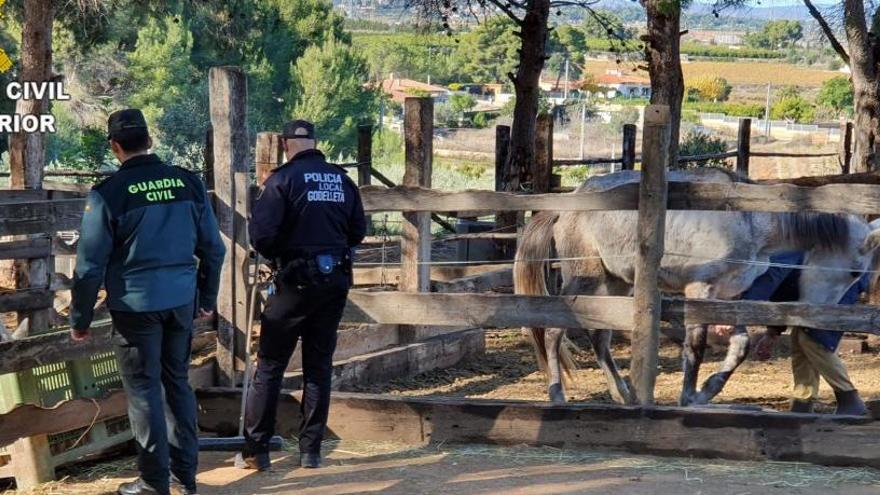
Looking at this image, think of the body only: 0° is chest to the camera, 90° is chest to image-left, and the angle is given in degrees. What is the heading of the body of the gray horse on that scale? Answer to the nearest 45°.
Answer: approximately 270°

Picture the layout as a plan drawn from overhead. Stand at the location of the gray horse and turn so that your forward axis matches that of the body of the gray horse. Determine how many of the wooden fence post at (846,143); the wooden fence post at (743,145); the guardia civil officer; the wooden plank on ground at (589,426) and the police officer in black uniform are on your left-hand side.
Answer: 2

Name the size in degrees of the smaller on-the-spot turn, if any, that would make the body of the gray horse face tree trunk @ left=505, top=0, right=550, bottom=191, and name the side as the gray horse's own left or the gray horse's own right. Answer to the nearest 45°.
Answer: approximately 90° to the gray horse's own left

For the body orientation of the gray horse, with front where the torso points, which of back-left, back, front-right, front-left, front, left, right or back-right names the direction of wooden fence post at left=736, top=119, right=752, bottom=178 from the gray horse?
left

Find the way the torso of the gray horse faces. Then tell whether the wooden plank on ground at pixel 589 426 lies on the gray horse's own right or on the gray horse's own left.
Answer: on the gray horse's own right

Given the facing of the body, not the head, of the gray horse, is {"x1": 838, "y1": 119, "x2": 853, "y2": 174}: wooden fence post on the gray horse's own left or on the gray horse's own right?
on the gray horse's own left

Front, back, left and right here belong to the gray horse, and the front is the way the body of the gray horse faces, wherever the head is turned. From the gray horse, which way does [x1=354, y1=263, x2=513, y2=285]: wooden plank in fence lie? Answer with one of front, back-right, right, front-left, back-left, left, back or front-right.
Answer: back-left

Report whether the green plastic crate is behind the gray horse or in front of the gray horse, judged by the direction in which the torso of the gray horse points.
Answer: behind

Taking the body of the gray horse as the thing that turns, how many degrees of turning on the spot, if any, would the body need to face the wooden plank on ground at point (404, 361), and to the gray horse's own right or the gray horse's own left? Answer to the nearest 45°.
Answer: approximately 180°

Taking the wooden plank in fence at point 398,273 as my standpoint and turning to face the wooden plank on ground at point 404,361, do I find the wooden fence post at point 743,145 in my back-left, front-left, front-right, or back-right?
back-left

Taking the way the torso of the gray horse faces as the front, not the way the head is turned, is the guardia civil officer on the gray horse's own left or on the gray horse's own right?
on the gray horse's own right

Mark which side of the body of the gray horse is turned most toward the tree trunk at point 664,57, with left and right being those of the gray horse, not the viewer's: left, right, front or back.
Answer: left

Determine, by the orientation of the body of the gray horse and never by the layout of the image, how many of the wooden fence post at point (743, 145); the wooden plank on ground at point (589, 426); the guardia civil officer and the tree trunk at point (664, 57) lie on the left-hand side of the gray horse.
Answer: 2

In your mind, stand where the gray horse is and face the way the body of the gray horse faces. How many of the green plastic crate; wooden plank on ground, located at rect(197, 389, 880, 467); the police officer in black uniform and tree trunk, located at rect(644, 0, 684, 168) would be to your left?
1

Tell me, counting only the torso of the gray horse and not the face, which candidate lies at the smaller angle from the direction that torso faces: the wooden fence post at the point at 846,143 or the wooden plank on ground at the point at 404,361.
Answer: the wooden fence post

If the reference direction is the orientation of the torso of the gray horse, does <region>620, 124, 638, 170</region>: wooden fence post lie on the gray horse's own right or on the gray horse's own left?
on the gray horse's own left
